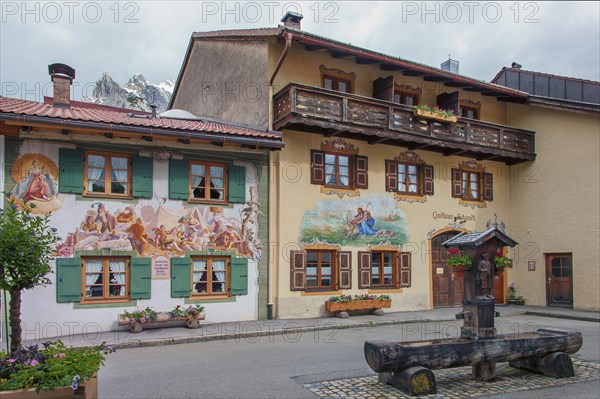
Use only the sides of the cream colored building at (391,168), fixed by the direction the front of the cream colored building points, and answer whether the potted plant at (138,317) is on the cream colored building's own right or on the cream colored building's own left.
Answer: on the cream colored building's own right

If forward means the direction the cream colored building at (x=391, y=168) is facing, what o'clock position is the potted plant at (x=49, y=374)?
The potted plant is roughly at 2 o'clock from the cream colored building.

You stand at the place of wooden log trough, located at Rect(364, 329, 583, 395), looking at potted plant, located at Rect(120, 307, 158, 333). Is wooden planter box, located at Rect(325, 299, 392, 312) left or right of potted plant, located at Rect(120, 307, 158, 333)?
right

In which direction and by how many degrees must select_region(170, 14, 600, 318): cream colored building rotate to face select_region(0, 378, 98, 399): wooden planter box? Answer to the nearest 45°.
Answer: approximately 45° to its right

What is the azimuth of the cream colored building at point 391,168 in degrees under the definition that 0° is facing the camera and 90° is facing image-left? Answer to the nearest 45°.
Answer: approximately 315°
